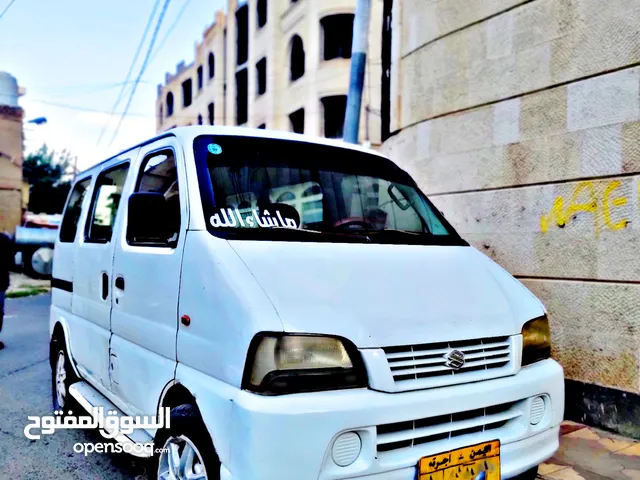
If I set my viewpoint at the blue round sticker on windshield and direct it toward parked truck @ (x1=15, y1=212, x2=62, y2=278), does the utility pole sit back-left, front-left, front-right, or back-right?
front-right

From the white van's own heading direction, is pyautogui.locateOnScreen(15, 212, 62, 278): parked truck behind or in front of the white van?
behind

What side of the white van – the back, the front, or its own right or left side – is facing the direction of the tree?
back

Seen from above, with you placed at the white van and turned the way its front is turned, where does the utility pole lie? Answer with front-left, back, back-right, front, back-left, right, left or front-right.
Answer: back-left

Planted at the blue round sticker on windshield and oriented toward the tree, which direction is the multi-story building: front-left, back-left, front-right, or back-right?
front-right

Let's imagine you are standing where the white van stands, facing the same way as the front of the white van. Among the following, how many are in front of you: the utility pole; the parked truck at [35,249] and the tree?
0

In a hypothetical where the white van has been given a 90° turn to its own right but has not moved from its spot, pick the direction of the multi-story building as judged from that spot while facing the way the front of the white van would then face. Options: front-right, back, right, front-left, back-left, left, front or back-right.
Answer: back-right

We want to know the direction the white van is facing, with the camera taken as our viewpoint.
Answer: facing the viewer and to the right of the viewer
